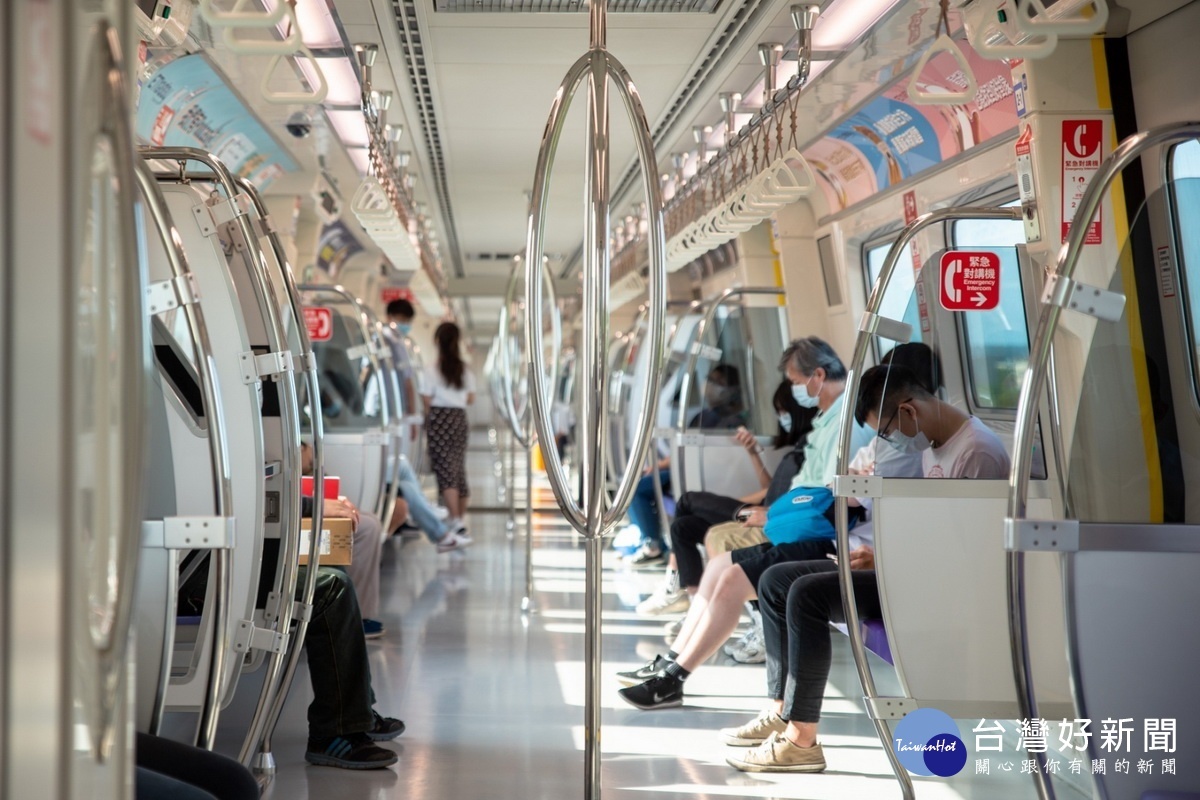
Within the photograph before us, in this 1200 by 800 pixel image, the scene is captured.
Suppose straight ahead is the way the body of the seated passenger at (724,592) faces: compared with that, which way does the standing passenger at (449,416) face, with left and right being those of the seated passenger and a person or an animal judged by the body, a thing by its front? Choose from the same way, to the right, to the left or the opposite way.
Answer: to the right

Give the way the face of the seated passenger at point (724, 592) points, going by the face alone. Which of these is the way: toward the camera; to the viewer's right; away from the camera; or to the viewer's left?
to the viewer's left

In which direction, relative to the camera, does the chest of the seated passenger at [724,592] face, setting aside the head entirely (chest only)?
to the viewer's left

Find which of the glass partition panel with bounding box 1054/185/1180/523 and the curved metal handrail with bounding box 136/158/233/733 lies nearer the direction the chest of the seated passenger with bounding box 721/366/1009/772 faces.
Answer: the curved metal handrail

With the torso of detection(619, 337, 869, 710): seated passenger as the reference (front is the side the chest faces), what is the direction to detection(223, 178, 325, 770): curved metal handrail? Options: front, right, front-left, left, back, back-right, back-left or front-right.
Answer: front-left

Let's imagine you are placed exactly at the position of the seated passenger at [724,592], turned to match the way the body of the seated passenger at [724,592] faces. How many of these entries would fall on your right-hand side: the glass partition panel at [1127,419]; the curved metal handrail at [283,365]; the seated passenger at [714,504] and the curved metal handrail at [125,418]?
1

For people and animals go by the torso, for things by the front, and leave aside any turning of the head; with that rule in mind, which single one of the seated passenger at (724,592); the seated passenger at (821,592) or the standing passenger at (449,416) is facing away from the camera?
the standing passenger

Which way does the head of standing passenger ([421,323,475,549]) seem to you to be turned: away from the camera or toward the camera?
away from the camera

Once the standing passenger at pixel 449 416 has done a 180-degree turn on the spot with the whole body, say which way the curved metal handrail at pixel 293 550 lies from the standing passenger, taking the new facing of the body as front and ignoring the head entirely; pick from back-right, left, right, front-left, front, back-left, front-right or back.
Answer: front

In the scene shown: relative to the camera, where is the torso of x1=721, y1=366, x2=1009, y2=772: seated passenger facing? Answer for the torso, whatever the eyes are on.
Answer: to the viewer's left

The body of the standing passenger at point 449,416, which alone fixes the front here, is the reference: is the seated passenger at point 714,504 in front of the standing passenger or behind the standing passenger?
behind

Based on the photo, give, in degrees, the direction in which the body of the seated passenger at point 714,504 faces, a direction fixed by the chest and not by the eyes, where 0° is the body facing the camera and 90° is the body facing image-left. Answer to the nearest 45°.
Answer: approximately 90°

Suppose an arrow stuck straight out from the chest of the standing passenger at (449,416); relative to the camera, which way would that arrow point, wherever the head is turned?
away from the camera

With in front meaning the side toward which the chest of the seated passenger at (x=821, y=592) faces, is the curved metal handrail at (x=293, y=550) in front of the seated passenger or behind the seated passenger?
in front

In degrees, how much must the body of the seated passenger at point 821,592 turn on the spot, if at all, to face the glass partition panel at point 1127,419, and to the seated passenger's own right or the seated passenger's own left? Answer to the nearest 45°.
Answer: approximately 135° to the seated passenger's own left

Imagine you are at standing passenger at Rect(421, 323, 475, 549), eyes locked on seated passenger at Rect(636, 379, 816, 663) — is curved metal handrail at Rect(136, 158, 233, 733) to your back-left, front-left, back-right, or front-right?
front-right

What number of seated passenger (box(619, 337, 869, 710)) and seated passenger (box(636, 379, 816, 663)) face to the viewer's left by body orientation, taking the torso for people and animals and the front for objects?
2
